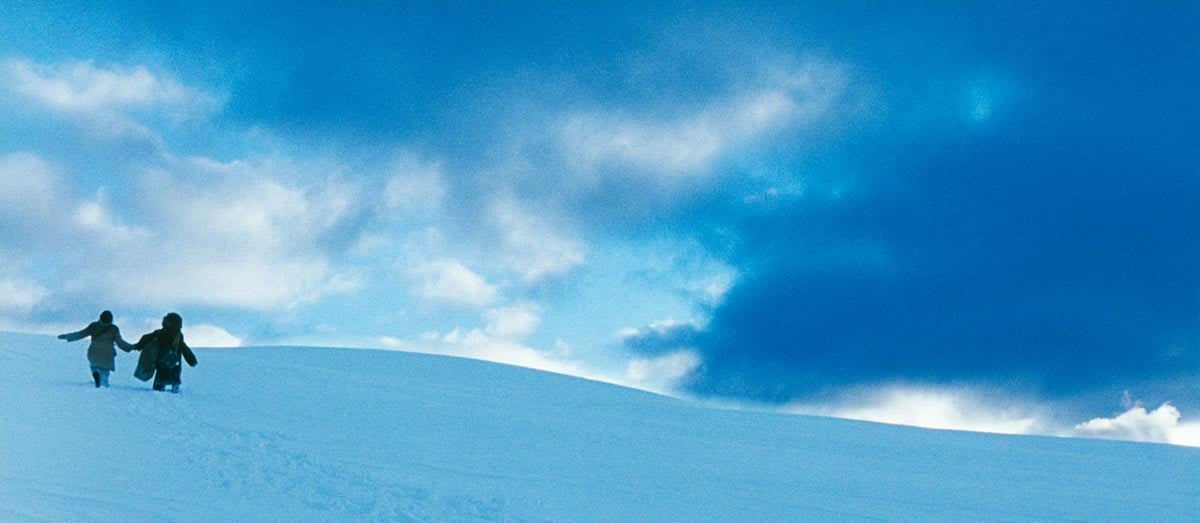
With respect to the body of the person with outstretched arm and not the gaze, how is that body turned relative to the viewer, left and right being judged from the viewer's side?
facing away from the viewer

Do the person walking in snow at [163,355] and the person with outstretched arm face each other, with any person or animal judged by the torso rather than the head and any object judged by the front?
no

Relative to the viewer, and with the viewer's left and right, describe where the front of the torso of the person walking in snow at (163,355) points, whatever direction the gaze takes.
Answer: facing away from the viewer

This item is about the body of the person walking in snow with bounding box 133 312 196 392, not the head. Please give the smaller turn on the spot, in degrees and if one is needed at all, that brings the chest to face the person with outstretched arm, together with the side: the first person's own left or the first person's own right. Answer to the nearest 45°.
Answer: approximately 90° to the first person's own left

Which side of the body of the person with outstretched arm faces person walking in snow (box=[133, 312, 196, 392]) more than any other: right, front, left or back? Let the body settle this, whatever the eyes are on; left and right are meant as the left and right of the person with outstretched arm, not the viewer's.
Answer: right

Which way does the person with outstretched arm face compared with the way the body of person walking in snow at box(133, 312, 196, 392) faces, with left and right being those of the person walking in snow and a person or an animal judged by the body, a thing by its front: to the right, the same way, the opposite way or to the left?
the same way

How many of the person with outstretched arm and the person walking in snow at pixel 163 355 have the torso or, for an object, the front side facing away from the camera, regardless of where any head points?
2
